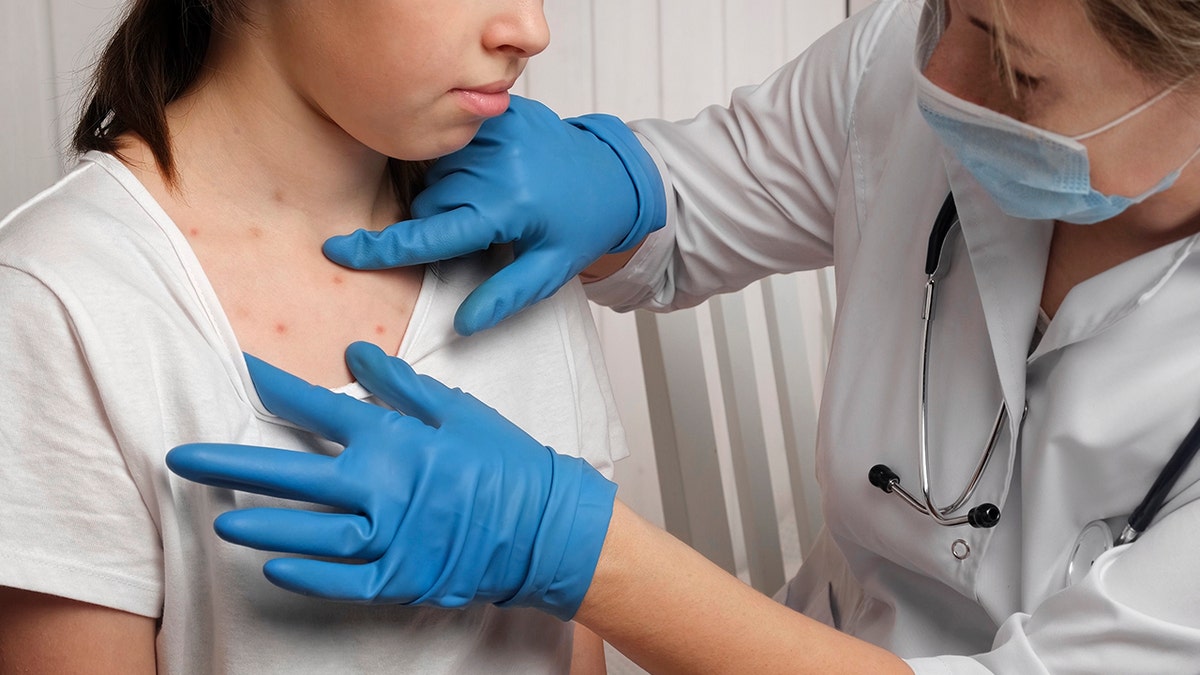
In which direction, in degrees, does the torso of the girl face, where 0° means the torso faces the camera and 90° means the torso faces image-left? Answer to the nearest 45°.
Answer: approximately 315°

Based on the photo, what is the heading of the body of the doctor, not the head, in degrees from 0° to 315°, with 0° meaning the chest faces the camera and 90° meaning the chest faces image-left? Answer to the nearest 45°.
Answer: approximately 45°

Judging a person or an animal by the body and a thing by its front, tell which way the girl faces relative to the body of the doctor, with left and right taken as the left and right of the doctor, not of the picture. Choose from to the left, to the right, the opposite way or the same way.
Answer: to the left

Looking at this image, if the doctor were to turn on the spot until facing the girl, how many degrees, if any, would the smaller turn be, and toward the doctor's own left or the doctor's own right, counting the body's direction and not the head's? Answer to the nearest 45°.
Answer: approximately 45° to the doctor's own right

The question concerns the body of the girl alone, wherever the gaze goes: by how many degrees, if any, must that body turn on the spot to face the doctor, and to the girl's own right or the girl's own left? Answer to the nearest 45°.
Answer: approximately 45° to the girl's own left
